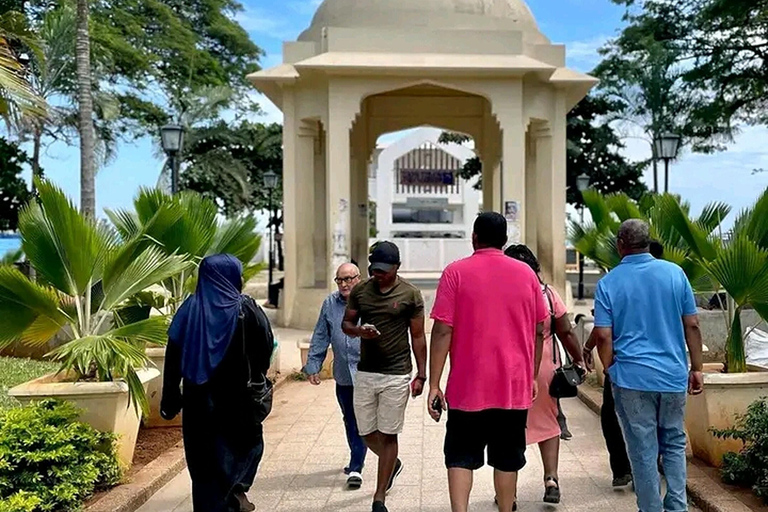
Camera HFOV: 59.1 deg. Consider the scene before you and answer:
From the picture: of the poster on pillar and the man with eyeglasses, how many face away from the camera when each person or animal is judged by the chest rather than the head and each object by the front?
0

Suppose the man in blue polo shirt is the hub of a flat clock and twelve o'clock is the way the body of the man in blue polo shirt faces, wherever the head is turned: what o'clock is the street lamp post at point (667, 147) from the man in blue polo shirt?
The street lamp post is roughly at 12 o'clock from the man in blue polo shirt.

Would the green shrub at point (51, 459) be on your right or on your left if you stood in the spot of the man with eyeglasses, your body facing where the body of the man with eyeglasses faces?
on your right

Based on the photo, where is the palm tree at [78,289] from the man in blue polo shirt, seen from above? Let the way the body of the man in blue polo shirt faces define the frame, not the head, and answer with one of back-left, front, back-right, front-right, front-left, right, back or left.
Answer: left

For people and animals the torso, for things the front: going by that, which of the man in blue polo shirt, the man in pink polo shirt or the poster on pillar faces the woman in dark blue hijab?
the poster on pillar

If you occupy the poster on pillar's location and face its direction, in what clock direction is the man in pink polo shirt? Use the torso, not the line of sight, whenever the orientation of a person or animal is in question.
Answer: The man in pink polo shirt is roughly at 12 o'clock from the poster on pillar.

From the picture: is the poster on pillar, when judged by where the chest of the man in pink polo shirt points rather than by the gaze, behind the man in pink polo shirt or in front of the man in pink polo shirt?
in front

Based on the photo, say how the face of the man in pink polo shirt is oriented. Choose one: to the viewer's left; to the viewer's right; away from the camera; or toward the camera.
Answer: away from the camera

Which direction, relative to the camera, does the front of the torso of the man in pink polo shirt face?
away from the camera

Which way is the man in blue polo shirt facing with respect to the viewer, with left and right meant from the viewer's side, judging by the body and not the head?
facing away from the viewer

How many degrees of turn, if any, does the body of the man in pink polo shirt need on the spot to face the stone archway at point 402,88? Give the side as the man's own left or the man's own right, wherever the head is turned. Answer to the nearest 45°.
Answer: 0° — they already face it

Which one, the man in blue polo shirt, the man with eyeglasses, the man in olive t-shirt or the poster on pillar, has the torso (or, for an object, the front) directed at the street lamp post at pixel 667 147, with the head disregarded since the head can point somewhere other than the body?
the man in blue polo shirt

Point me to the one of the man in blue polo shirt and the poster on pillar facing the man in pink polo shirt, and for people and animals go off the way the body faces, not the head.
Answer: the poster on pillar

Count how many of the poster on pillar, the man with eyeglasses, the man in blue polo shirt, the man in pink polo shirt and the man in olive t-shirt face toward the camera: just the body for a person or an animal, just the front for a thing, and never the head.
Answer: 3
